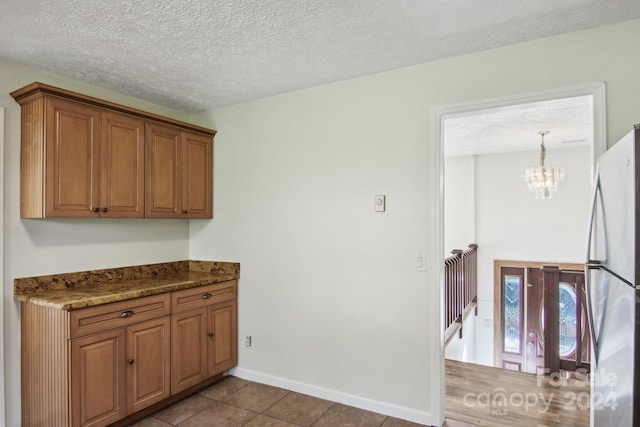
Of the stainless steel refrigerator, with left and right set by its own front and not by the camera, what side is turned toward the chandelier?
right

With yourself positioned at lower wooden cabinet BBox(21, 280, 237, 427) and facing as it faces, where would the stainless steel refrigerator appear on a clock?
The stainless steel refrigerator is roughly at 12 o'clock from the lower wooden cabinet.

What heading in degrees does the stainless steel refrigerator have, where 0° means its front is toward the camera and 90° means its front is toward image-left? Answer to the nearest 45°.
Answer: approximately 90°

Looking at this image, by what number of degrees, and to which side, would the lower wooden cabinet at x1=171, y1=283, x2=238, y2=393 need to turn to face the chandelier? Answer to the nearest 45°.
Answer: approximately 45° to its left

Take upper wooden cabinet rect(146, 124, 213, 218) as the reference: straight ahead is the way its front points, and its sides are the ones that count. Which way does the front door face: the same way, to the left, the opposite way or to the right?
to the right

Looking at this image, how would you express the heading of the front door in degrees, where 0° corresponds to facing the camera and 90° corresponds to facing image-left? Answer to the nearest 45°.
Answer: approximately 0°

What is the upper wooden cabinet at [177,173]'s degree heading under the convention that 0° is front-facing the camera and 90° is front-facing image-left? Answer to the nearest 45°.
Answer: approximately 315°

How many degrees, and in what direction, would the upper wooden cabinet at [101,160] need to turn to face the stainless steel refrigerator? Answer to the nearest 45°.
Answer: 0° — it already faces it

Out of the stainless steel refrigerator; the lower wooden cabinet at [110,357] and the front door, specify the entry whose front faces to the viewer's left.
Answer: the stainless steel refrigerator

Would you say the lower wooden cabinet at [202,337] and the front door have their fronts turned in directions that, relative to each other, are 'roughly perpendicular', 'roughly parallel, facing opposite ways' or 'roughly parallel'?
roughly perpendicular

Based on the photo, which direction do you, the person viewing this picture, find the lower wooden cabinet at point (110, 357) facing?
facing the viewer and to the right of the viewer

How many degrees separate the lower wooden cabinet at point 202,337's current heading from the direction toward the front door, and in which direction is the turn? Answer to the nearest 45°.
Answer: approximately 45° to its left

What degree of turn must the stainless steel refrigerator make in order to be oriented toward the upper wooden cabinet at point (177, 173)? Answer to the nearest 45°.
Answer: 0° — it already faces it
